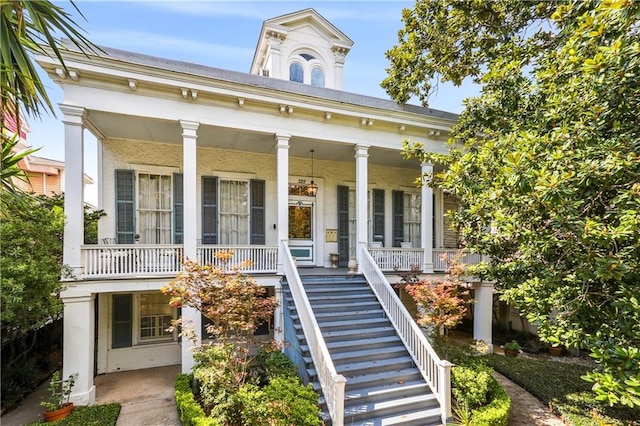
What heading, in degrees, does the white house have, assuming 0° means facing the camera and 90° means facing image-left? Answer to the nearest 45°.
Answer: approximately 315°

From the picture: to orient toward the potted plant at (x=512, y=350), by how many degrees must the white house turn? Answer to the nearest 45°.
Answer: approximately 45° to its left

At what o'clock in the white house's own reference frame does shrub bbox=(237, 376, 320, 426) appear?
The shrub is roughly at 1 o'clock from the white house.

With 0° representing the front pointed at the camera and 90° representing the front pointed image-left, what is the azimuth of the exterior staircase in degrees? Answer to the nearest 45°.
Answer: approximately 315°
